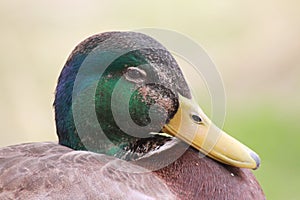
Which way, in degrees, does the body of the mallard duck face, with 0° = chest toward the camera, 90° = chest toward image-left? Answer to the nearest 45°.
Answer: approximately 270°
